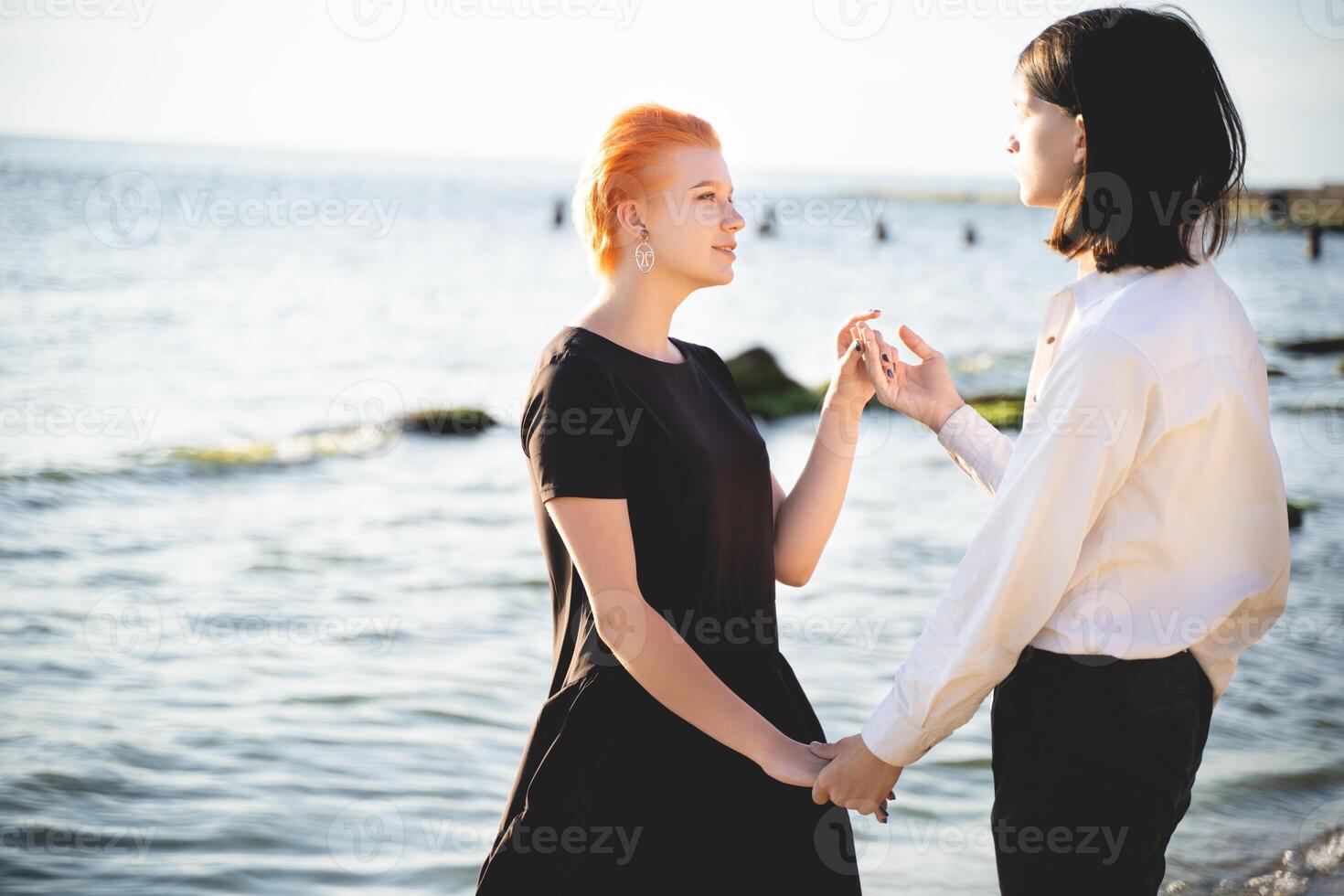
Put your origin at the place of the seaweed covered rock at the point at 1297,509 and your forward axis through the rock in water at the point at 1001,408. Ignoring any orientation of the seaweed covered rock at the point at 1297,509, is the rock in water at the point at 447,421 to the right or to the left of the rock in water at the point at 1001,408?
left

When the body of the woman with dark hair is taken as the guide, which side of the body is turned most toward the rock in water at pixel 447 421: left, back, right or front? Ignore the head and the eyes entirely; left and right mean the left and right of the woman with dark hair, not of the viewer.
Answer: front

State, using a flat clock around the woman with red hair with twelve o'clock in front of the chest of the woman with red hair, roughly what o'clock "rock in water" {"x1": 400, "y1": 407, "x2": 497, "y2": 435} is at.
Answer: The rock in water is roughly at 7 o'clock from the woman with red hair.

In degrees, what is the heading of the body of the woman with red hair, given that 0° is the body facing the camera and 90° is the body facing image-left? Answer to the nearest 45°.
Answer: approximately 315°

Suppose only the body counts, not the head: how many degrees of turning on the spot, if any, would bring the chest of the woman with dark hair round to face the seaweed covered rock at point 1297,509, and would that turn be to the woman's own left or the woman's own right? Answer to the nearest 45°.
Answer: approximately 45° to the woman's own right

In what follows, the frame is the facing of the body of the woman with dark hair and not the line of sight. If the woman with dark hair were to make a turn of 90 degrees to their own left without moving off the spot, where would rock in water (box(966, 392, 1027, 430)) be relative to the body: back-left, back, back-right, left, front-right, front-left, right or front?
back-right

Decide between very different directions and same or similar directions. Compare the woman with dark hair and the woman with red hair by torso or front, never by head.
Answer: very different directions

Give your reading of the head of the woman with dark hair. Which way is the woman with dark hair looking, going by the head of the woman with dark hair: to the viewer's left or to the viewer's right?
to the viewer's left

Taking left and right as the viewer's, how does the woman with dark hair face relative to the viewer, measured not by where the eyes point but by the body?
facing away from the viewer and to the left of the viewer

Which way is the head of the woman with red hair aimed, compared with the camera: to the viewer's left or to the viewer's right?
to the viewer's right

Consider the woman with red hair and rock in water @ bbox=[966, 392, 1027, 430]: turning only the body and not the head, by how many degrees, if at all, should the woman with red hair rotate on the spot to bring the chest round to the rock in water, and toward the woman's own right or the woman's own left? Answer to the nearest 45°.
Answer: approximately 135° to the woman's own left
